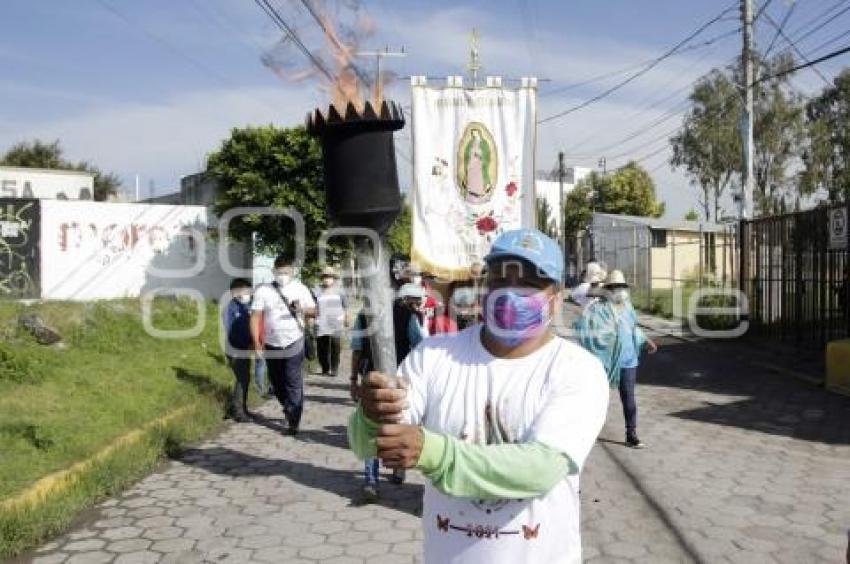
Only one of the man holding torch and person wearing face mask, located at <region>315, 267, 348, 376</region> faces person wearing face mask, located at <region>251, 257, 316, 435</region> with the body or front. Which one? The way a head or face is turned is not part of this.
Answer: person wearing face mask, located at <region>315, 267, 348, 376</region>

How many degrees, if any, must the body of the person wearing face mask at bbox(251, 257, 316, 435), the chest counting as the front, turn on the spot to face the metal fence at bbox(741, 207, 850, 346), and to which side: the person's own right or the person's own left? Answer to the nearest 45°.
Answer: approximately 135° to the person's own left

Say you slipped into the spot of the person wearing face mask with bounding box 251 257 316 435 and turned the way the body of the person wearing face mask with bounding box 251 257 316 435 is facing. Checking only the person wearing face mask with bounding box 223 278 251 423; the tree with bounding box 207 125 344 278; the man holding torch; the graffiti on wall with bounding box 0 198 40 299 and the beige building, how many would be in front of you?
1

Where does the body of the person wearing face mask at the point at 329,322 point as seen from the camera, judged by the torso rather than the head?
toward the camera

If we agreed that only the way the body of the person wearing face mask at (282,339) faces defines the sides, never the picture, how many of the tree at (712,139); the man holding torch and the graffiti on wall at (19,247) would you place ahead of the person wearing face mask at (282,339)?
1

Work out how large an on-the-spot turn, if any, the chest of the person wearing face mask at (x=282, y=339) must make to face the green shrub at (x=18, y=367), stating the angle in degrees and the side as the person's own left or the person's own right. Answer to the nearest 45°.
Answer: approximately 135° to the person's own right

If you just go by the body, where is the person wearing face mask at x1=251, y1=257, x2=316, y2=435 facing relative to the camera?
toward the camera

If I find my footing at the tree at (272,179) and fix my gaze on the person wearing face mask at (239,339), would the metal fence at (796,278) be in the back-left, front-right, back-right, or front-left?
front-left
